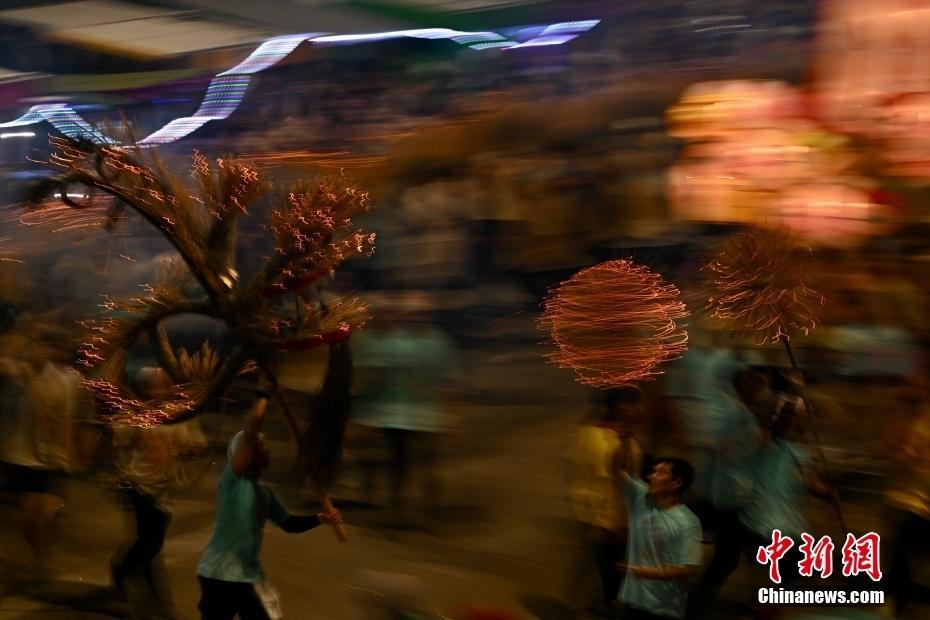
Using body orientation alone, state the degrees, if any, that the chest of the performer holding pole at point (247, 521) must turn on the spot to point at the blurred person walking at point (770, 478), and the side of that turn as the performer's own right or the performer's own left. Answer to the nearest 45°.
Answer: approximately 45° to the performer's own right

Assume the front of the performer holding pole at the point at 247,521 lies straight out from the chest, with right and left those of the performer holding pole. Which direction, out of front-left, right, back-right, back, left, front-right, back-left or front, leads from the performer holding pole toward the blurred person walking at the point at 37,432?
back-left

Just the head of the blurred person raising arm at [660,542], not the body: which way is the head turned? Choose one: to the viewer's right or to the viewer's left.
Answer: to the viewer's left
